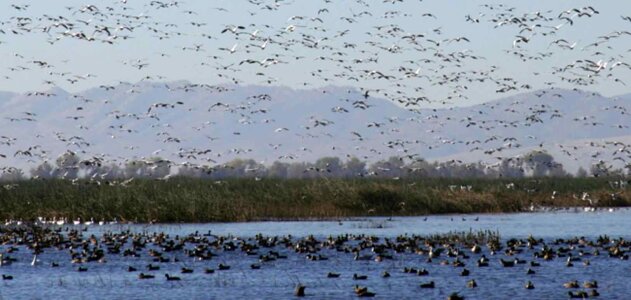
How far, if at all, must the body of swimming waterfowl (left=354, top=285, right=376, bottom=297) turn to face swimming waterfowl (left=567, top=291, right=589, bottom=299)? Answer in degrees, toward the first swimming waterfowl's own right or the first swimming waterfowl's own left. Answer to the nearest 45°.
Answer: approximately 180°

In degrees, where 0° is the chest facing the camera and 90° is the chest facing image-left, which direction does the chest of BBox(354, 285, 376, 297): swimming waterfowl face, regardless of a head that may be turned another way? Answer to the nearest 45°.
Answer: approximately 90°

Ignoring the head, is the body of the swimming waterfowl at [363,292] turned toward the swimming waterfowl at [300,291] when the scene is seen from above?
yes

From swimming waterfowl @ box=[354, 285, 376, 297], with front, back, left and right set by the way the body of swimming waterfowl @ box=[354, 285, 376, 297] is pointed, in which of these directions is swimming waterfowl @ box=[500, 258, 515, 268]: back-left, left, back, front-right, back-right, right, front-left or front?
back-right

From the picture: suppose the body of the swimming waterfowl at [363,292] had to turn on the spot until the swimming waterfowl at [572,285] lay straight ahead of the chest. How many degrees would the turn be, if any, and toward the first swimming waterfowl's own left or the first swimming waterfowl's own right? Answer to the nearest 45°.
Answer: approximately 180°
